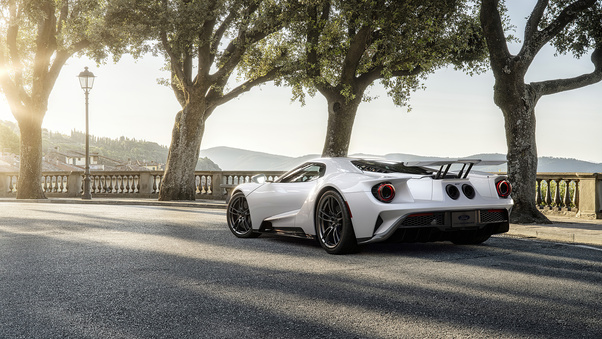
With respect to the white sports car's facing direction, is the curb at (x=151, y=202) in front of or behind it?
in front

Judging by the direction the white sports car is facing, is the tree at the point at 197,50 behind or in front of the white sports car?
in front

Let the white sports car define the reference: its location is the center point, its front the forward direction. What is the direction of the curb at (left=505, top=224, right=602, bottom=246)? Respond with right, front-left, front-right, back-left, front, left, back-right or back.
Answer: right

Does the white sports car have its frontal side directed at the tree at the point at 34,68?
yes

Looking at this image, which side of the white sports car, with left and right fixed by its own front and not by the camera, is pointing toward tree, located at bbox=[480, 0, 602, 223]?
right

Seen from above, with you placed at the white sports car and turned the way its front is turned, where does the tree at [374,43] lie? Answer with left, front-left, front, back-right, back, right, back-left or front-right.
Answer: front-right

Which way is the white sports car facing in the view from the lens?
facing away from the viewer and to the left of the viewer

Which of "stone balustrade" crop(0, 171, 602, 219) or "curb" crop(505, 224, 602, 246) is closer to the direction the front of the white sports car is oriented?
the stone balustrade
